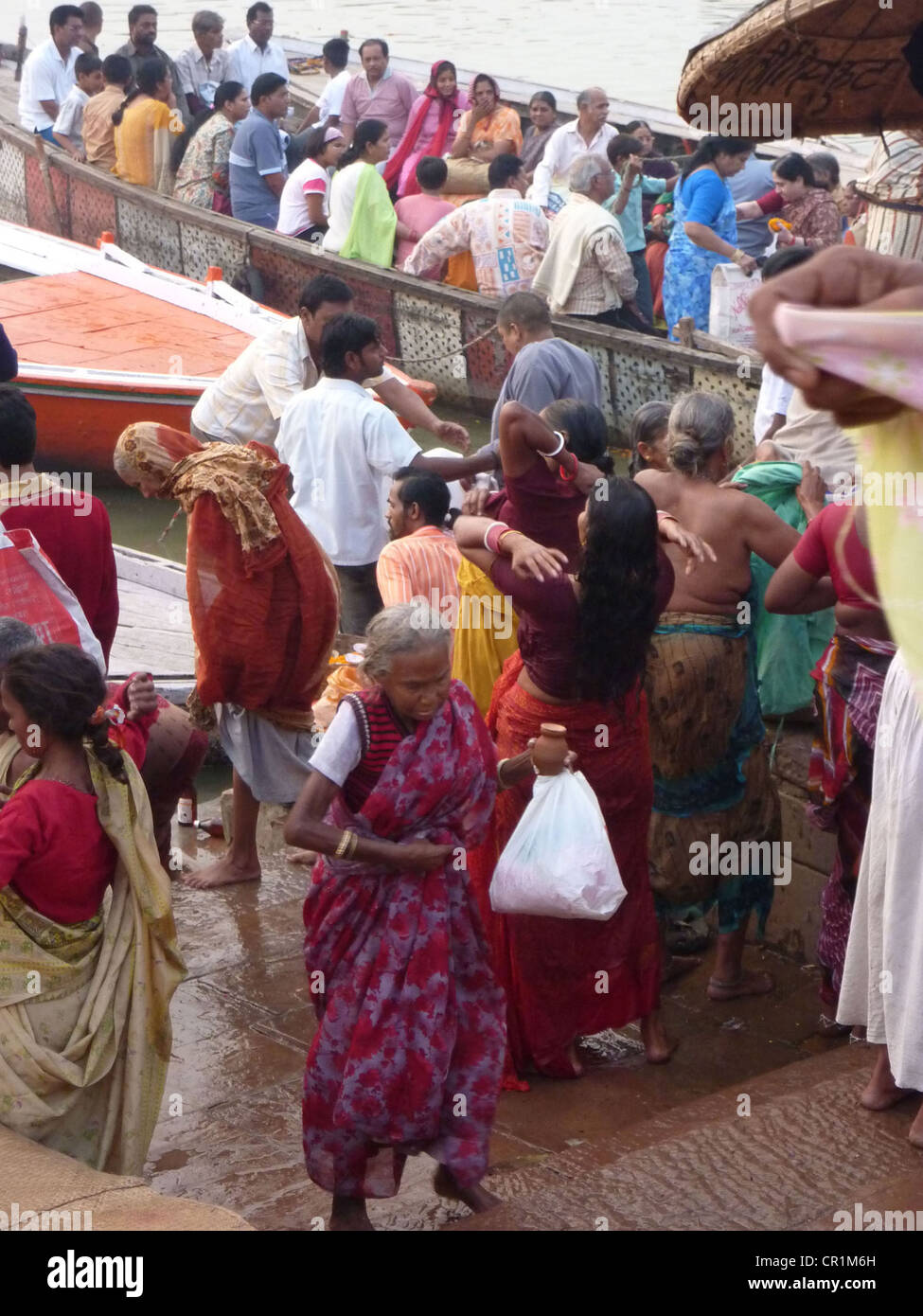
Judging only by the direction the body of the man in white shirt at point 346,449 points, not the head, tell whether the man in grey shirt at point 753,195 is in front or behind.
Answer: in front

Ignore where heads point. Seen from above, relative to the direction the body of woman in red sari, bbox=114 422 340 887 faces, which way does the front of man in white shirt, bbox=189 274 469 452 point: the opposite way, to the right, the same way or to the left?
the opposite way

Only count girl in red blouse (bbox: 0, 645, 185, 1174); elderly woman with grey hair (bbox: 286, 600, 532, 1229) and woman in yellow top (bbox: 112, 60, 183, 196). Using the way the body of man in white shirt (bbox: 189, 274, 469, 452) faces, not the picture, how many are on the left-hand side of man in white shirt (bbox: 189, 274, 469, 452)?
1

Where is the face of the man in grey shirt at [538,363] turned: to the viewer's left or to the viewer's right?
to the viewer's left

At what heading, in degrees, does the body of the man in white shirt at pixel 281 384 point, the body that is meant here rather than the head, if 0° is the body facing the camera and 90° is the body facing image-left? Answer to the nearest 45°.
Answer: approximately 270°

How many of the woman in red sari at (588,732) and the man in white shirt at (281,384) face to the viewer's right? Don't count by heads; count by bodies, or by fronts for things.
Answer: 1

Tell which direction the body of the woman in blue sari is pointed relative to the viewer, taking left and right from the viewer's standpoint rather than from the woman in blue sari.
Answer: facing to the right of the viewer

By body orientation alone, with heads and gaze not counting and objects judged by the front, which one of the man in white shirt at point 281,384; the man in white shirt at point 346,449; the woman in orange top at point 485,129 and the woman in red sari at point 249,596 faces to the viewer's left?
the woman in red sari

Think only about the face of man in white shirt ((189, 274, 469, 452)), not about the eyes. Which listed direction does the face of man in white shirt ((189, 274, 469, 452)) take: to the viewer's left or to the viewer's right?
to the viewer's right

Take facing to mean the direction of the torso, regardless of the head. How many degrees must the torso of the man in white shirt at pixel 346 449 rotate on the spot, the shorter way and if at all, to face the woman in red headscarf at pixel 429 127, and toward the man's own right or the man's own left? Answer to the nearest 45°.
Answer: approximately 45° to the man's own left

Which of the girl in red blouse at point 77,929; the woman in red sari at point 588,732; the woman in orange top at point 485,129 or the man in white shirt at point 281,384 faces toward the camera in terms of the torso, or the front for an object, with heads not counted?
the woman in orange top

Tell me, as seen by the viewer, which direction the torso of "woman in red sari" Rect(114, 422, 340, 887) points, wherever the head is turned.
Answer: to the viewer's left

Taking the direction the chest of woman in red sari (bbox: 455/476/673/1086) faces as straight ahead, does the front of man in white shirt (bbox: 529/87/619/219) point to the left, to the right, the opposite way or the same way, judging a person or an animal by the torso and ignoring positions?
the opposite way

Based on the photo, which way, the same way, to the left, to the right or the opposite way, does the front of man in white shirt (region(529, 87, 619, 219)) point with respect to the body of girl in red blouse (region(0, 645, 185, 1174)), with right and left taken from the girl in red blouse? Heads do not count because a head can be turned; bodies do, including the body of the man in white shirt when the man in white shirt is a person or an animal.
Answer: the opposite way
